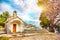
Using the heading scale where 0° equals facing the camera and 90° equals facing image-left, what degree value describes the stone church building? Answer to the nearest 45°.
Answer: approximately 0°
